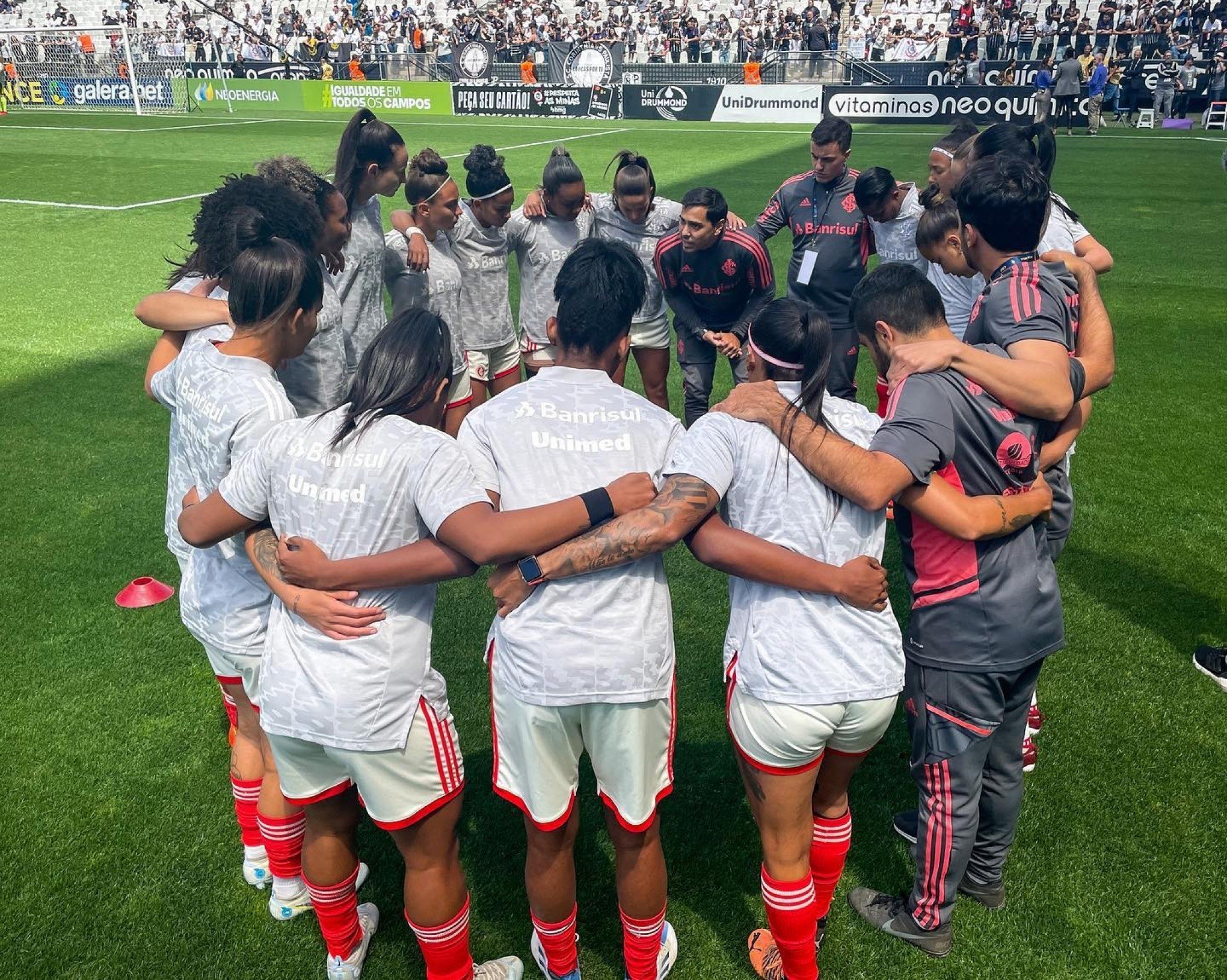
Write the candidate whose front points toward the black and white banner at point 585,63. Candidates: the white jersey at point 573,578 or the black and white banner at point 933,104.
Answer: the white jersey

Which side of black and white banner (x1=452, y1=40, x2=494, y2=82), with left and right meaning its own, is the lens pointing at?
front

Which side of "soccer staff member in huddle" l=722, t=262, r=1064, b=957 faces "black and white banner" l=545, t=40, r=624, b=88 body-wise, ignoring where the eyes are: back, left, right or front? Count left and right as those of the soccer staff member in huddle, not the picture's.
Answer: front

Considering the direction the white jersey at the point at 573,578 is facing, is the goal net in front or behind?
in front

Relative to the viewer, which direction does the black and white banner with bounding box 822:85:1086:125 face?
toward the camera

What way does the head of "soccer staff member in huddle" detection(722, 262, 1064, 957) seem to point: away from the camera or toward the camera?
away from the camera

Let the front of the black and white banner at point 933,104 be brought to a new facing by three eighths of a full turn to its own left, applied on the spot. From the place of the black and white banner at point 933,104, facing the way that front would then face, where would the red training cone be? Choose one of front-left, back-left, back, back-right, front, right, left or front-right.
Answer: back-right

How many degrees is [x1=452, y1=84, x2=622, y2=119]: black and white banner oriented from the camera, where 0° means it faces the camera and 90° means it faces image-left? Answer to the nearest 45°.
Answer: approximately 0°

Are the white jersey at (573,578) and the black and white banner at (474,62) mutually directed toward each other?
yes

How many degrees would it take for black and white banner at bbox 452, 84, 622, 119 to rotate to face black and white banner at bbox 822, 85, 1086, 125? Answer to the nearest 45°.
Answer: approximately 45° to its left

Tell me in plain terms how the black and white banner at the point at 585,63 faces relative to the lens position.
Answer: facing the viewer

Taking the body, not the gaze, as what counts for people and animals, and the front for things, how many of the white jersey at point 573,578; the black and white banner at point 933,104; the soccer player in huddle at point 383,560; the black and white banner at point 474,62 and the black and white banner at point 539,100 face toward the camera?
3

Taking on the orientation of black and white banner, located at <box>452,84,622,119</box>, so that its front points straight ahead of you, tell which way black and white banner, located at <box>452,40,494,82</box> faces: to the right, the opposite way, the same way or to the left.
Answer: the same way

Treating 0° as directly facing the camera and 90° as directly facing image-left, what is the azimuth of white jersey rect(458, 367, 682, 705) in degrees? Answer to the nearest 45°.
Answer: approximately 180°

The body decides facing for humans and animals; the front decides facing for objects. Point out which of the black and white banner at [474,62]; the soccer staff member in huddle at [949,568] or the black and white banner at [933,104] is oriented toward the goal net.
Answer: the soccer staff member in huddle

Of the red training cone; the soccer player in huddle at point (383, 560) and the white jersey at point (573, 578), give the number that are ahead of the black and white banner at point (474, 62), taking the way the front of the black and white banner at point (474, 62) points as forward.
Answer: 3

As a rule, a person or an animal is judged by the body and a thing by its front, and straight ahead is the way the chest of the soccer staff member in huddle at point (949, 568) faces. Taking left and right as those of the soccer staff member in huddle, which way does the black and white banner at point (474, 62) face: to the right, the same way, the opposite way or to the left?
the opposite way

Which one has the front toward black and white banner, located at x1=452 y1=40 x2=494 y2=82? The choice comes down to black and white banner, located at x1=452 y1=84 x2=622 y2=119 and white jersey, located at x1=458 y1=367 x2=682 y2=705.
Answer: the white jersey

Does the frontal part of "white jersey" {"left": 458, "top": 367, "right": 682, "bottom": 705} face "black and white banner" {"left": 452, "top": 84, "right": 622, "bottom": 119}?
yes

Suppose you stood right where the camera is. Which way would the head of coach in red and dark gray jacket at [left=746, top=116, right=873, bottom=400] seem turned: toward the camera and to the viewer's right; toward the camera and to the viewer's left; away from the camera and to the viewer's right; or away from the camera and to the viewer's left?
toward the camera and to the viewer's left

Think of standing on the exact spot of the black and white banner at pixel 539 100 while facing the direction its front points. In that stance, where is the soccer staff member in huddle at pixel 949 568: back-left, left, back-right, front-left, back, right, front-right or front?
front
